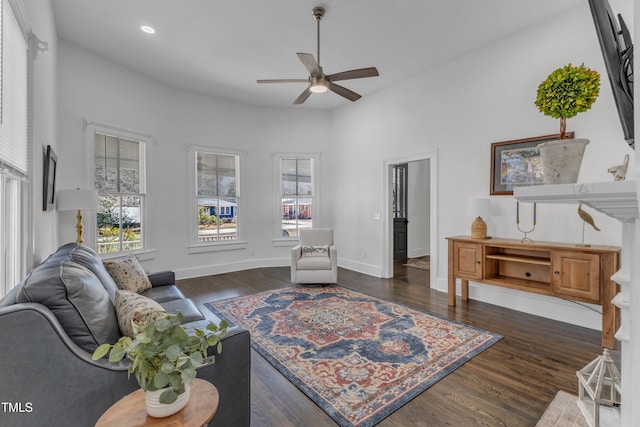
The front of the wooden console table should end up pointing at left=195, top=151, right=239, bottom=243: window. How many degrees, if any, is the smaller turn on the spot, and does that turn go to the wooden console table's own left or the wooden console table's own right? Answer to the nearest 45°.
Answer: approximately 45° to the wooden console table's own right

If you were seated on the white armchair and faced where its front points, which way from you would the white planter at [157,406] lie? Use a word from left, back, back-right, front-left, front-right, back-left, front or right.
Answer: front

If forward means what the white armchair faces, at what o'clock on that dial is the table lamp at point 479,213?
The table lamp is roughly at 10 o'clock from the white armchair.

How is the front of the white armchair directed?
toward the camera

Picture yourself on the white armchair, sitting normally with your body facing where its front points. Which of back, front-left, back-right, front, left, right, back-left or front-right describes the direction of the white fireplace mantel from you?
front

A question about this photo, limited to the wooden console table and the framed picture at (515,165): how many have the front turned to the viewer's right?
0

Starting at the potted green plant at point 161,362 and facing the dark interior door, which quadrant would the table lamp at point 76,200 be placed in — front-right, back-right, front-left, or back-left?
front-left

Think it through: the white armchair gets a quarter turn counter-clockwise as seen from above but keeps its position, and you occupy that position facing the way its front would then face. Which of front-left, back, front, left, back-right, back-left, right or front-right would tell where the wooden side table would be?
right

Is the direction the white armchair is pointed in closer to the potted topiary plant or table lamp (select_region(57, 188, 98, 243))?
the potted topiary plant

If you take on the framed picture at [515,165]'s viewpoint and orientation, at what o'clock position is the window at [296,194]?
The window is roughly at 2 o'clock from the framed picture.

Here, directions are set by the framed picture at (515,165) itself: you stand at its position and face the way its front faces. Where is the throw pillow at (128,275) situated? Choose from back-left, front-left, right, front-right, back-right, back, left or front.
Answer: front

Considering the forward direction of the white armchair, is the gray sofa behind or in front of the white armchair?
in front

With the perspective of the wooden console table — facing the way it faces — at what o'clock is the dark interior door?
The dark interior door is roughly at 3 o'clock from the wooden console table.

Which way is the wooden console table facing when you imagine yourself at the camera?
facing the viewer and to the left of the viewer

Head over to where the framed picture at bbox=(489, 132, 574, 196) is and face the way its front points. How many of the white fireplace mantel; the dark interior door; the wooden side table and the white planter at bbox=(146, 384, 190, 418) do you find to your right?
1

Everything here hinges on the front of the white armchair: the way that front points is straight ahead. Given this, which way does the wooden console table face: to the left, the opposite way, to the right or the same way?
to the right

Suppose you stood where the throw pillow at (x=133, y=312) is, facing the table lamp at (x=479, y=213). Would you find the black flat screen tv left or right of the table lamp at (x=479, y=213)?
right

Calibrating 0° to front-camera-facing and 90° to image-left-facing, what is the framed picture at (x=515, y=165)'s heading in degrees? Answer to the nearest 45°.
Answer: approximately 45°
